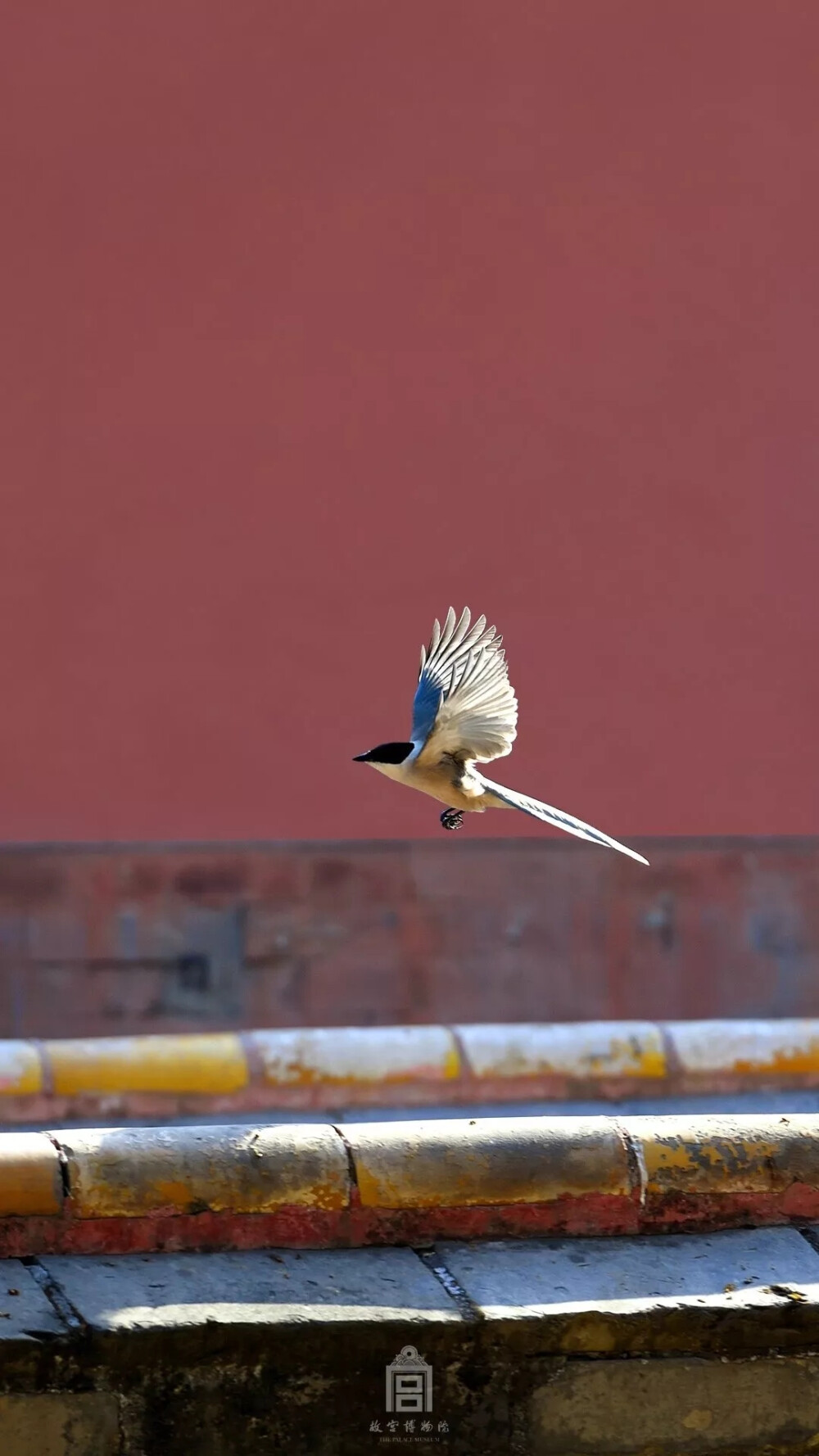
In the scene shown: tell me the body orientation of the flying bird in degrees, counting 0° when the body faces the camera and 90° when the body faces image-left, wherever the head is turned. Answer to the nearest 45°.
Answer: approximately 90°
